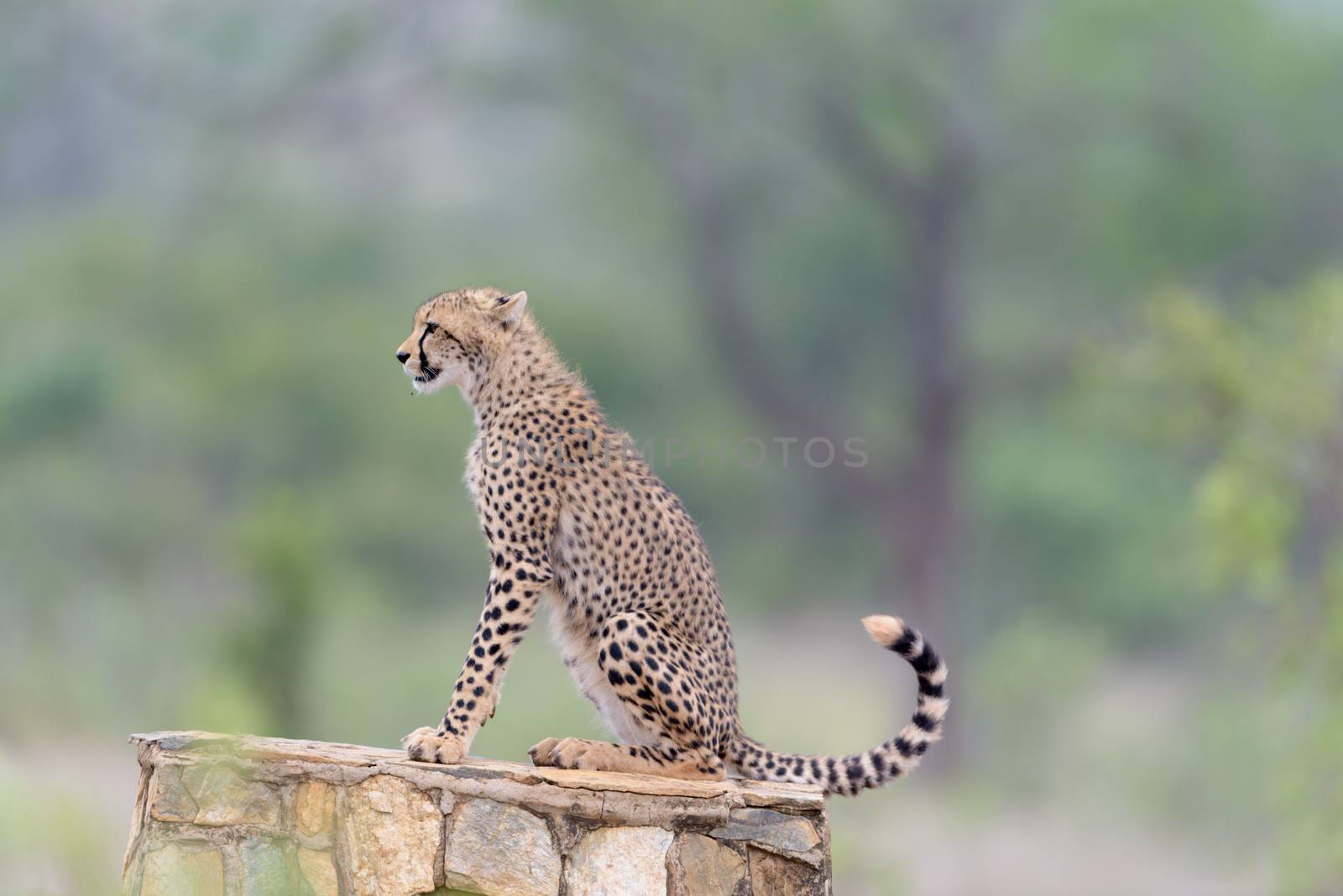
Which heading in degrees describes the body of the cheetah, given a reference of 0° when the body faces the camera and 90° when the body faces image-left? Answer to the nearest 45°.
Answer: approximately 90°

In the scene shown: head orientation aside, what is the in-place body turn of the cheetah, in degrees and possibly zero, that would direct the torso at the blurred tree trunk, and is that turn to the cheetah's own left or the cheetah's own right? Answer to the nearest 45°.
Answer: approximately 90° to the cheetah's own right
